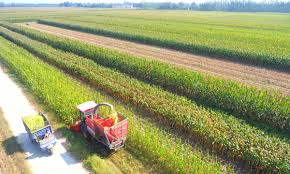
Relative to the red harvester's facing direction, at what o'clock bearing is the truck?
The truck is roughly at 11 o'clock from the red harvester.

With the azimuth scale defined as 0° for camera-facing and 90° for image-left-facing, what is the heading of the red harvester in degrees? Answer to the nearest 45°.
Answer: approximately 135°
